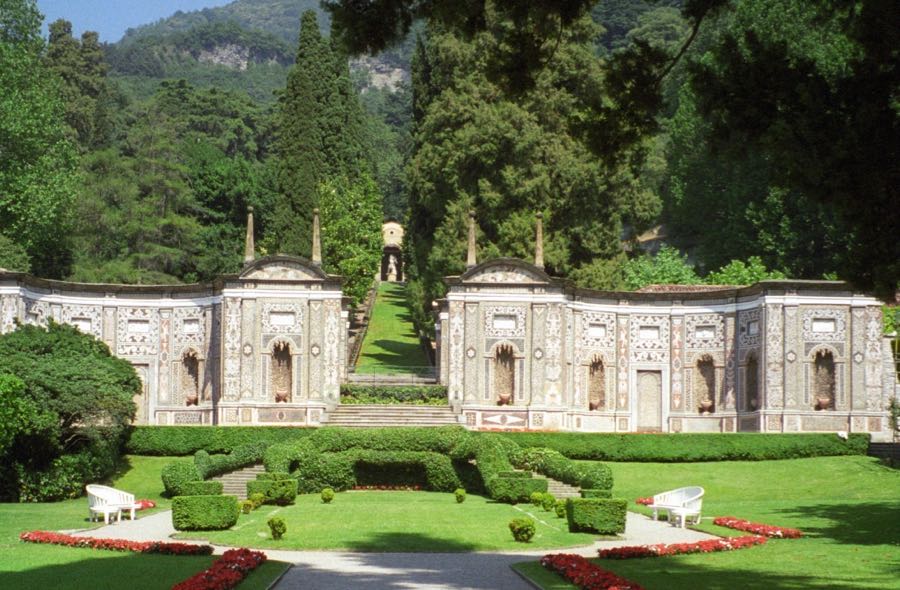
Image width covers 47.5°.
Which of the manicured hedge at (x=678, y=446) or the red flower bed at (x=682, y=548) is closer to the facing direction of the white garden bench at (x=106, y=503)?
the red flower bed

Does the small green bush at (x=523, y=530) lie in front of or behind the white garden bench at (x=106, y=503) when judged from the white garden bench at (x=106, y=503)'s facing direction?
in front

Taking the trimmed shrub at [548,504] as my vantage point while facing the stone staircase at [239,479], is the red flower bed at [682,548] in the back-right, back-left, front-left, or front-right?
back-left

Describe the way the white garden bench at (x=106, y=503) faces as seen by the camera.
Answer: facing the viewer and to the right of the viewer

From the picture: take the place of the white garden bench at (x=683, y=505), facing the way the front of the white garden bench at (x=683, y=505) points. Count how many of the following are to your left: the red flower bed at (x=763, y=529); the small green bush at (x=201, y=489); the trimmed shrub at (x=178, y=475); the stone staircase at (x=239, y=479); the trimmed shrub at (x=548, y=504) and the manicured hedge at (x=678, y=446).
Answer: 1

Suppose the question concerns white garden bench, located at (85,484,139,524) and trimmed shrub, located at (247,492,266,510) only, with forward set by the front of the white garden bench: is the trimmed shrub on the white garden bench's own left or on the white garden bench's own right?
on the white garden bench's own left

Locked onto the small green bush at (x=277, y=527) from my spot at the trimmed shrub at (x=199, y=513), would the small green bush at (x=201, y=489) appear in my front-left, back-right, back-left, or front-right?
back-left

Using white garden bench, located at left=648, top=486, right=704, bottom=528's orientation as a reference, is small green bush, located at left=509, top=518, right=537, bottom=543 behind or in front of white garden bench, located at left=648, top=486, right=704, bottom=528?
in front

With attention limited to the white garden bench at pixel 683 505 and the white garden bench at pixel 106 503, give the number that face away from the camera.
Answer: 0

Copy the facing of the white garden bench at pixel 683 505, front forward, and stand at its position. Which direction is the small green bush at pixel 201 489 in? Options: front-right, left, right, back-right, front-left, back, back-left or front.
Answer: front-right

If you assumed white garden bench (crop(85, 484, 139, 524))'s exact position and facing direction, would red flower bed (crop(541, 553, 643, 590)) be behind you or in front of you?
in front

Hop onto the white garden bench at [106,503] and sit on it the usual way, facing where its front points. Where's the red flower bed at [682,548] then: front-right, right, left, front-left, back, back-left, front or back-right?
front

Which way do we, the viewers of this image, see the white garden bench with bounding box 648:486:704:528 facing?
facing the viewer and to the left of the viewer

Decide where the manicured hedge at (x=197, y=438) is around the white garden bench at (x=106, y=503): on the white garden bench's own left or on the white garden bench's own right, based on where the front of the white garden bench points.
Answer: on the white garden bench's own left

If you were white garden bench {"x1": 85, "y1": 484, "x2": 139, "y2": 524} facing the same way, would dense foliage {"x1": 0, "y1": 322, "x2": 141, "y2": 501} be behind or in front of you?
behind

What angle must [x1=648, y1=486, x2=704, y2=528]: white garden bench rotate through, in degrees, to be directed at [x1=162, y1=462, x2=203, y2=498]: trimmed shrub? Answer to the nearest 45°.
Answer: approximately 45° to its right
